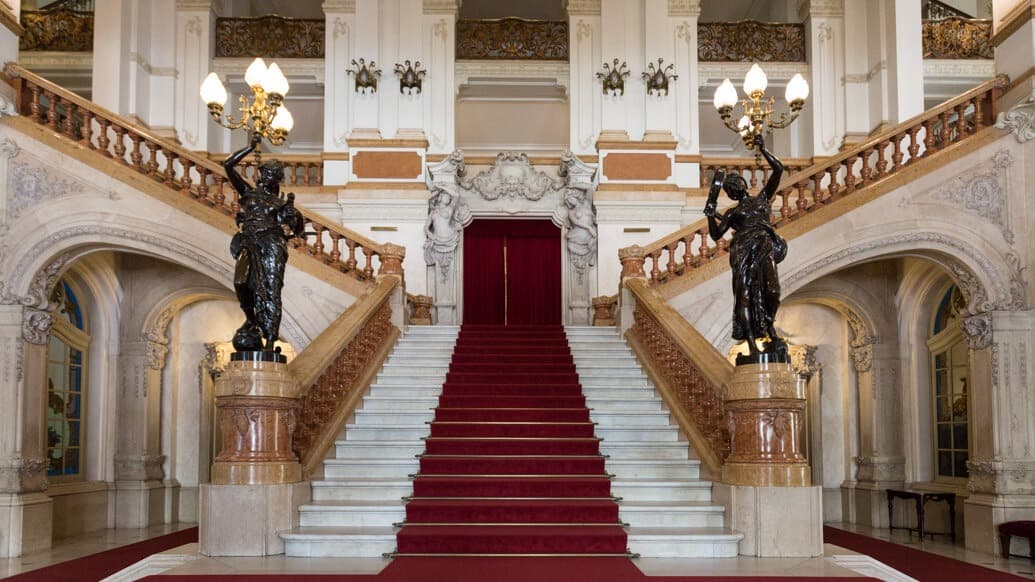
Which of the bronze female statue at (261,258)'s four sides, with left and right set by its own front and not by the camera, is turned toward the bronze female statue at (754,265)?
left

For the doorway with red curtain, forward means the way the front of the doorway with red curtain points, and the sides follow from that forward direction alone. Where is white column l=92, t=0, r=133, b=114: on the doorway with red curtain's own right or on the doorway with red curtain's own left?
on the doorway with red curtain's own right

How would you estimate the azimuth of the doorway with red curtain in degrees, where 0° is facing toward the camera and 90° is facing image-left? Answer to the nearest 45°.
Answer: approximately 0°

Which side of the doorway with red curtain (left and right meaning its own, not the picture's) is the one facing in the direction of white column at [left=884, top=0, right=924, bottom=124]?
left

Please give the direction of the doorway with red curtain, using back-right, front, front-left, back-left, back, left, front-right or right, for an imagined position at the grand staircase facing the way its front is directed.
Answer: back

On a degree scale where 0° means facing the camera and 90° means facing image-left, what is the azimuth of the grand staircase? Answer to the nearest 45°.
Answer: approximately 0°
